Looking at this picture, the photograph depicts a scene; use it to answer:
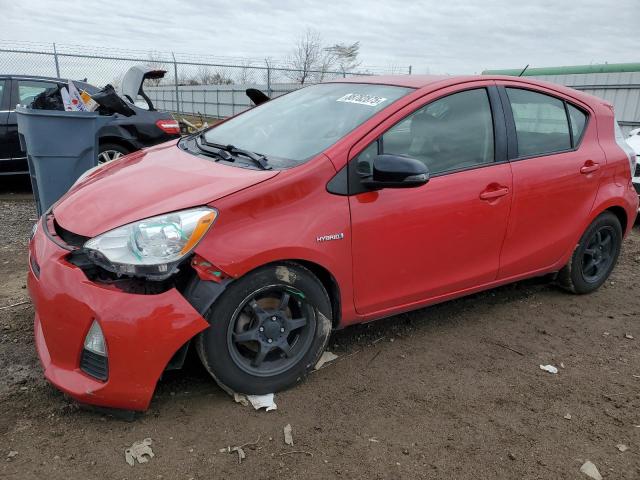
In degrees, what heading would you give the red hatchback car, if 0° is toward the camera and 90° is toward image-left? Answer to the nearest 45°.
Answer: approximately 45°

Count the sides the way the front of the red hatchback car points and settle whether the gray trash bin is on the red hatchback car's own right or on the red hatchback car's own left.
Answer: on the red hatchback car's own right

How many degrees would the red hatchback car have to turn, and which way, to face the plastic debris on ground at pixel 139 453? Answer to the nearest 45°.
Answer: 0° — it already faces it

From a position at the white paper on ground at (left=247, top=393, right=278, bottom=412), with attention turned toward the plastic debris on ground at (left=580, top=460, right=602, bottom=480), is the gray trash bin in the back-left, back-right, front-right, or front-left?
back-left
